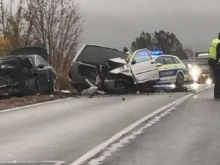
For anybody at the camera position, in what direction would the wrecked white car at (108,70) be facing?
facing the viewer and to the left of the viewer

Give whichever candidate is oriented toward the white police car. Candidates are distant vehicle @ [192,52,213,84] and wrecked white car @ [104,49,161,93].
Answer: the distant vehicle

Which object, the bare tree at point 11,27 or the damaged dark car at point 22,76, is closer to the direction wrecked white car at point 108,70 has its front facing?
the damaged dark car

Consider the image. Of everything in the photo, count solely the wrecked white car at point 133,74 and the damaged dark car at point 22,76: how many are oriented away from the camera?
0

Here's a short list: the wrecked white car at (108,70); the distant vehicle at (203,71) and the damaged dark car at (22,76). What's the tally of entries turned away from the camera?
0

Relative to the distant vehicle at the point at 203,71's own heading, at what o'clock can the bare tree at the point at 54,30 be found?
The bare tree is roughly at 2 o'clock from the distant vehicle.

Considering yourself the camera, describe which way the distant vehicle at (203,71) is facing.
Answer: facing the viewer

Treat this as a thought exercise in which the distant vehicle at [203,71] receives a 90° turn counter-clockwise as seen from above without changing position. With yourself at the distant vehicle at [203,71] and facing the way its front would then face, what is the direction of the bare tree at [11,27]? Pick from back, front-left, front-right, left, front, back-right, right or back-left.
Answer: back-right

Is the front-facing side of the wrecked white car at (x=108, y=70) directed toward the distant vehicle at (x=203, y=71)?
no

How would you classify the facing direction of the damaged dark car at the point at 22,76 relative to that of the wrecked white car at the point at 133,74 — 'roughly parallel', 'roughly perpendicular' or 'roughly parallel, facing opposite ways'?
roughly parallel

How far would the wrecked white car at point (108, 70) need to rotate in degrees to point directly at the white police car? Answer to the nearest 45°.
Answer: approximately 180°

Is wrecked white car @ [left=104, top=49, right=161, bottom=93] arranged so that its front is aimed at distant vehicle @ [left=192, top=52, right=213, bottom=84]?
no
